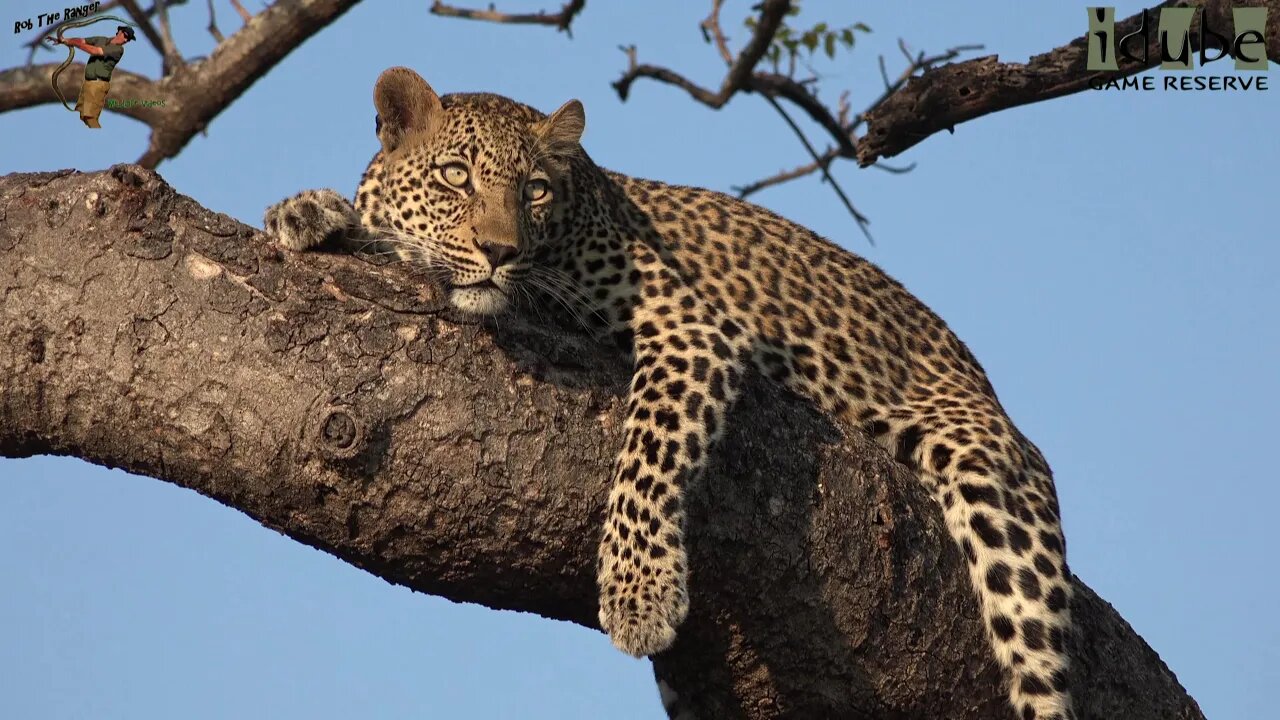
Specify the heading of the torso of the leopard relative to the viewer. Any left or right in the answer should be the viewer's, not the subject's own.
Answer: facing to the left of the viewer
